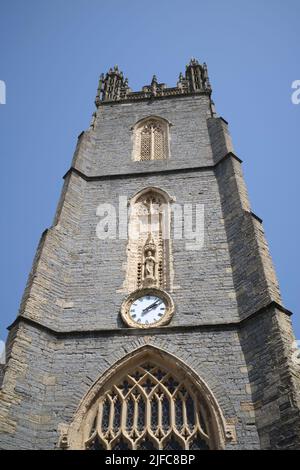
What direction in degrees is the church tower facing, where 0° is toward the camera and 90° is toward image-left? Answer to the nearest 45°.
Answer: approximately 0°
